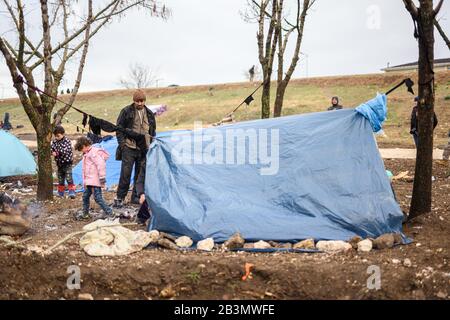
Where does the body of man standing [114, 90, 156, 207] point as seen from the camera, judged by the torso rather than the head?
toward the camera

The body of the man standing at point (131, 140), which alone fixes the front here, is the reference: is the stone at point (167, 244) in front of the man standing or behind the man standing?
in front

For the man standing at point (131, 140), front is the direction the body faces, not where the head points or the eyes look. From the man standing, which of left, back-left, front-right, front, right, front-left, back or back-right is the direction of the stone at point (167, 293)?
front

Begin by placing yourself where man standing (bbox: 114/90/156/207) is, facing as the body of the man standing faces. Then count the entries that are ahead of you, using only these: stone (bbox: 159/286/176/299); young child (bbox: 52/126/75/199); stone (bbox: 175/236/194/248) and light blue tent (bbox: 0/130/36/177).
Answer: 2

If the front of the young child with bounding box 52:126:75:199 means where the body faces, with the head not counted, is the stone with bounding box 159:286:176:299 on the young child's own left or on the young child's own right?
on the young child's own left

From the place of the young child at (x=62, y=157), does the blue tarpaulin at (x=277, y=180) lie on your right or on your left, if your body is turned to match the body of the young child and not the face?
on your left

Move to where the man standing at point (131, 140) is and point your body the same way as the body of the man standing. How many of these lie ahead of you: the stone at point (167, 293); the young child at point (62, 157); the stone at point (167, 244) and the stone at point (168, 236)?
3

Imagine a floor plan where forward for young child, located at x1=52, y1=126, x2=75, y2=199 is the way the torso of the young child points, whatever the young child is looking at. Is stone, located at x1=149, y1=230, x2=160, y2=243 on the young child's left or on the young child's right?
on the young child's left

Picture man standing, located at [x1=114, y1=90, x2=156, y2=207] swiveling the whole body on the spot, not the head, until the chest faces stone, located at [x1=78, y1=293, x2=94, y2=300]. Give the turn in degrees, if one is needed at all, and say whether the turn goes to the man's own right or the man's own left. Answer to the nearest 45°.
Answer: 0° — they already face it

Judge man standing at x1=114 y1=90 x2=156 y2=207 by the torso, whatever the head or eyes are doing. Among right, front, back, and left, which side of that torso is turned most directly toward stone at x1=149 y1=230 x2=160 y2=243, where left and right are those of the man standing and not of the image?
front

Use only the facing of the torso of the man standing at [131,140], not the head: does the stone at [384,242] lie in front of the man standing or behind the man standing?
in front

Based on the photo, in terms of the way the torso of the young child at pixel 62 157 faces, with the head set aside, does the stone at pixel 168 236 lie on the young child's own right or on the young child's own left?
on the young child's own left

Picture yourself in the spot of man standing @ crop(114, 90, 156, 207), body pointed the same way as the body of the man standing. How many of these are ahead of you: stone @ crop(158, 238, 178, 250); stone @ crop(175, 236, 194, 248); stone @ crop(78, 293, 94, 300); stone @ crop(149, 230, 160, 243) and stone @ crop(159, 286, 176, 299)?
5

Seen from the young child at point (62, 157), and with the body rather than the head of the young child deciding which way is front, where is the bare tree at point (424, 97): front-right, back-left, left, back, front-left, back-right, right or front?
left

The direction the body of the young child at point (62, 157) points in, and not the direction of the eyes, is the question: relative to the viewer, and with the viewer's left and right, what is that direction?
facing the viewer and to the left of the viewer

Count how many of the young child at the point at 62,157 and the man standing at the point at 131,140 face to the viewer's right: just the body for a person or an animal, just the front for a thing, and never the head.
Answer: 0
